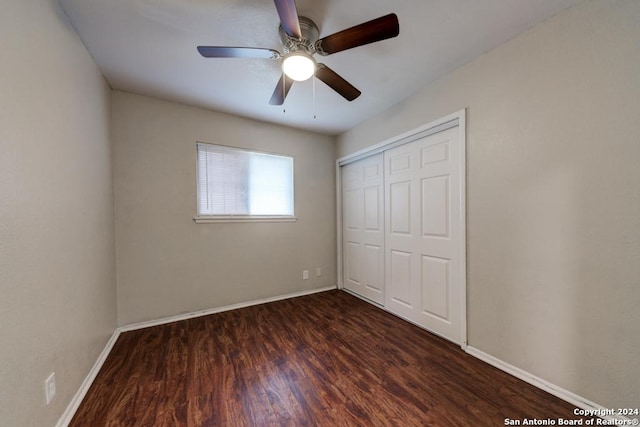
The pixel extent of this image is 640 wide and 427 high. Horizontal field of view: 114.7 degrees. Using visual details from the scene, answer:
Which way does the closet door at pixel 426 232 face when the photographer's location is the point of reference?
facing the viewer and to the left of the viewer

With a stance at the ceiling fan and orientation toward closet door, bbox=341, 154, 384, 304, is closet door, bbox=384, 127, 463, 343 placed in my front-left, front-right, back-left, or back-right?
front-right

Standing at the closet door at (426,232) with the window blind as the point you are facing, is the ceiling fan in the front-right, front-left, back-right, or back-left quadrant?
front-left

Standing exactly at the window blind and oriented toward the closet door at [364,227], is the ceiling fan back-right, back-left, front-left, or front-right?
front-right

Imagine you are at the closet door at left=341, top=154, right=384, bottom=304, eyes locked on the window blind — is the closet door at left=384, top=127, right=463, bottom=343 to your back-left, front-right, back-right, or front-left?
back-left

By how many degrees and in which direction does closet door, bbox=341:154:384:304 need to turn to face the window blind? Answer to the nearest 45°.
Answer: approximately 45° to its right

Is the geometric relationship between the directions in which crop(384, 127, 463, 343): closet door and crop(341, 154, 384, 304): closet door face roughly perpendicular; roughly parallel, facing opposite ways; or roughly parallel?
roughly parallel

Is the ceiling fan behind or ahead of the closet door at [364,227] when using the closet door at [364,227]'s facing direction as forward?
ahead

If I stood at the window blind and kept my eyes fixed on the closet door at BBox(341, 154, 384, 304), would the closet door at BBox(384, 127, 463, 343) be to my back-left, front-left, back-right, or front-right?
front-right

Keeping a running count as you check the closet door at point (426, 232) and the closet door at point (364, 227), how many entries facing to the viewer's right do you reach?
0

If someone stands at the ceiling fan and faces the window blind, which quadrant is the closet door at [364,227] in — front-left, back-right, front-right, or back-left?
front-right

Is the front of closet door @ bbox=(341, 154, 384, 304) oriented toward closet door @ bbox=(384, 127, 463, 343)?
no

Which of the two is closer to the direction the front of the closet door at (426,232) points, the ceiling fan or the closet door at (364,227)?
the ceiling fan

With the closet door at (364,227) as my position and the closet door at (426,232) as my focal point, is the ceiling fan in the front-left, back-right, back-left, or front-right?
front-right
